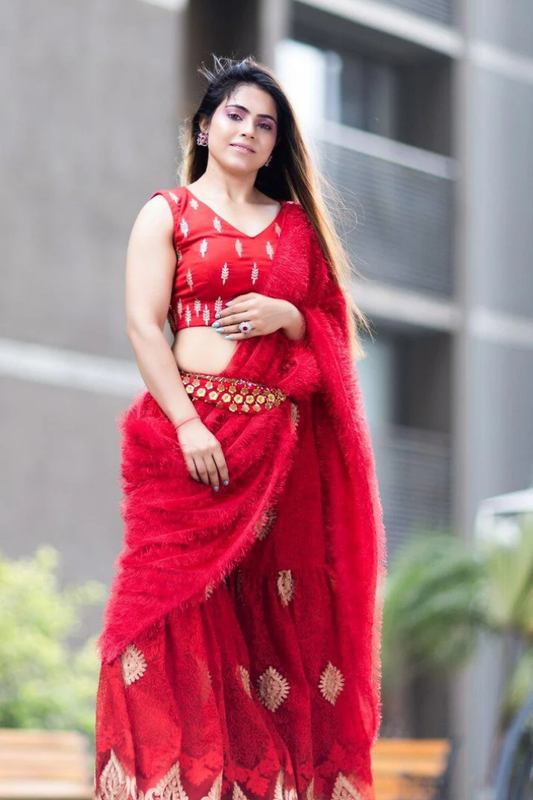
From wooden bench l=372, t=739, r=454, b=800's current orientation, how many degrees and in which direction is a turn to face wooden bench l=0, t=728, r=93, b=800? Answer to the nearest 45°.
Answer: approximately 45° to its right

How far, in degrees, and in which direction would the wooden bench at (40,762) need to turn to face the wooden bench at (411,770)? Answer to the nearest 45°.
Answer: approximately 135° to its left

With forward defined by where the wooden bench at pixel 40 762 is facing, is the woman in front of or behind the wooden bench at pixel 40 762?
in front

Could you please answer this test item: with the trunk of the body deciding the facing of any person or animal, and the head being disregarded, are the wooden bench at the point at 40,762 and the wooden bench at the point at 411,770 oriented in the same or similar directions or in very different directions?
same or similar directions

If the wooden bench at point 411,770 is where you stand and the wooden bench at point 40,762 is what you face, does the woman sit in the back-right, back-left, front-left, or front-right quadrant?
front-left

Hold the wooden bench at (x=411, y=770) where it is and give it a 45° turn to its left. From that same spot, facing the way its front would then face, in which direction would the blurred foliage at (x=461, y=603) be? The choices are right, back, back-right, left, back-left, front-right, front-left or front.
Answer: back-left

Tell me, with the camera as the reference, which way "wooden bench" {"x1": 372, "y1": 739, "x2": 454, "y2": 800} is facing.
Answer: facing the viewer

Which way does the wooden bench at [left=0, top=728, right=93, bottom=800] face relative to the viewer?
toward the camera

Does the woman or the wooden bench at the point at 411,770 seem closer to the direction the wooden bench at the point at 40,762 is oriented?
the woman

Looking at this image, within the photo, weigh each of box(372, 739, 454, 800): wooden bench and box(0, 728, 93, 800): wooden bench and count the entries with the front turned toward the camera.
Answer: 2

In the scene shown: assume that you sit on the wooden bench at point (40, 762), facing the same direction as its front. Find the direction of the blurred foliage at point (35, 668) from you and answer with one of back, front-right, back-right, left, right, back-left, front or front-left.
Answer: back
